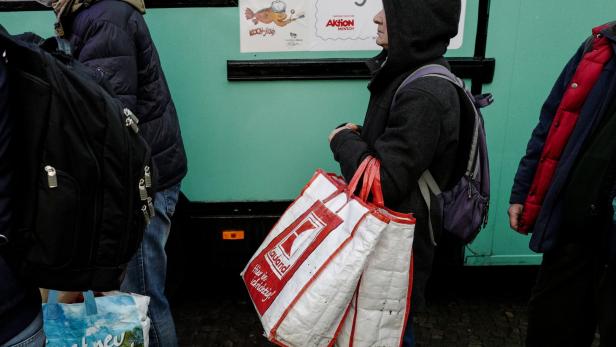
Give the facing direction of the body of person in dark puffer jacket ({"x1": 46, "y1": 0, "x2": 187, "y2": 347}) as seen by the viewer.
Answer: to the viewer's left

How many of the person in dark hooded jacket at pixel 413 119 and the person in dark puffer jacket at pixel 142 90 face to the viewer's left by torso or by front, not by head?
2

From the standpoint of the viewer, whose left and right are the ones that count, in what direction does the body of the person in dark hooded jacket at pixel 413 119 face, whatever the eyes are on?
facing to the left of the viewer

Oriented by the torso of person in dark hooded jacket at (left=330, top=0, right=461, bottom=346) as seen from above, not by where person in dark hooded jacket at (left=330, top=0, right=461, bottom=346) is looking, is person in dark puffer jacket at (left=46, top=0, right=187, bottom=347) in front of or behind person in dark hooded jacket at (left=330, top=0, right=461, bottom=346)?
in front

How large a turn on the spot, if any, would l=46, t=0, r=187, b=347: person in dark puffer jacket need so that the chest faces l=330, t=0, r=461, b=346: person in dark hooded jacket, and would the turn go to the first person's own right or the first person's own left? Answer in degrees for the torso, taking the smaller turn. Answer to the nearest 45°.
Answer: approximately 135° to the first person's own left

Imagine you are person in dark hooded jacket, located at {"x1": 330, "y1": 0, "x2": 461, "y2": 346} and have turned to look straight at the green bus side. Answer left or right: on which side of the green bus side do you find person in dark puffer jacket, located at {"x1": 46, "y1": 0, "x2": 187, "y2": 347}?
left
